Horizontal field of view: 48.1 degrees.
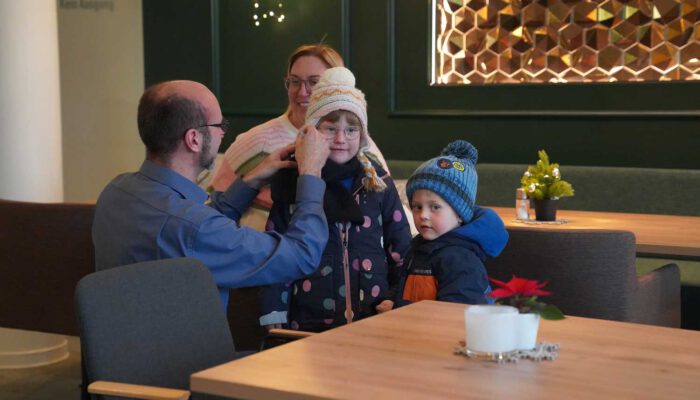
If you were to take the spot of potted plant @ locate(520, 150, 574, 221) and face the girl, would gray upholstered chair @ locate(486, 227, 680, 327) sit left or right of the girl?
left

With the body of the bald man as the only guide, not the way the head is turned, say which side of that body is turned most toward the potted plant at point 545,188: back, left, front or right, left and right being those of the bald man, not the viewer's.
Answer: front

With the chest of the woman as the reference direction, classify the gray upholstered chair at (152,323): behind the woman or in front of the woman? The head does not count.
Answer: in front

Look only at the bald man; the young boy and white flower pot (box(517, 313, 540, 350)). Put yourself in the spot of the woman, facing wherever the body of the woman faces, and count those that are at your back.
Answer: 0

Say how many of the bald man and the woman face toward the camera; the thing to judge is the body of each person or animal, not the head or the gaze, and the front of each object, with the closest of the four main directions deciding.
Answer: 1

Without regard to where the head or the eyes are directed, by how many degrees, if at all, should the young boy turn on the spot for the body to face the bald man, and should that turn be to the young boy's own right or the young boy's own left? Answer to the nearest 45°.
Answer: approximately 45° to the young boy's own right

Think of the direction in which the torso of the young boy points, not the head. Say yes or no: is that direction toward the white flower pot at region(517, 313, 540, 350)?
no

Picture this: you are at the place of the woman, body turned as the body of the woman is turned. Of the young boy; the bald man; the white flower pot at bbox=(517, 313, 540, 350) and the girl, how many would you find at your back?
0

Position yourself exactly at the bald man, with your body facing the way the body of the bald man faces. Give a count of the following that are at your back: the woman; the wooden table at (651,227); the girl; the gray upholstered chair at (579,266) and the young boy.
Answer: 0

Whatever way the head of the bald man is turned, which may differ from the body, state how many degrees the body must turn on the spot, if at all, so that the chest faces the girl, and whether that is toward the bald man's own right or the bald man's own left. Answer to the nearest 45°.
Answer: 0° — they already face them

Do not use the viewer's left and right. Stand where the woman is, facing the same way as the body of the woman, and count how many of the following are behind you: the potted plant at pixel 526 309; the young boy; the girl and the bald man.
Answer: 0

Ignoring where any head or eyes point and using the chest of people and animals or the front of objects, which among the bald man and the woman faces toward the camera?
the woman

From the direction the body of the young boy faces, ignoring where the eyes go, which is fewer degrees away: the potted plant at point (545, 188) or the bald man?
the bald man

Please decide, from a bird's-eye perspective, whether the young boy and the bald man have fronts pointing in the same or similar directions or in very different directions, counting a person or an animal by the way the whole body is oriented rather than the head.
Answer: very different directions

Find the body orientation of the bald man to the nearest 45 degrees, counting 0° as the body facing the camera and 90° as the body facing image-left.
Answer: approximately 225°

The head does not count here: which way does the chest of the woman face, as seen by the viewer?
toward the camera
